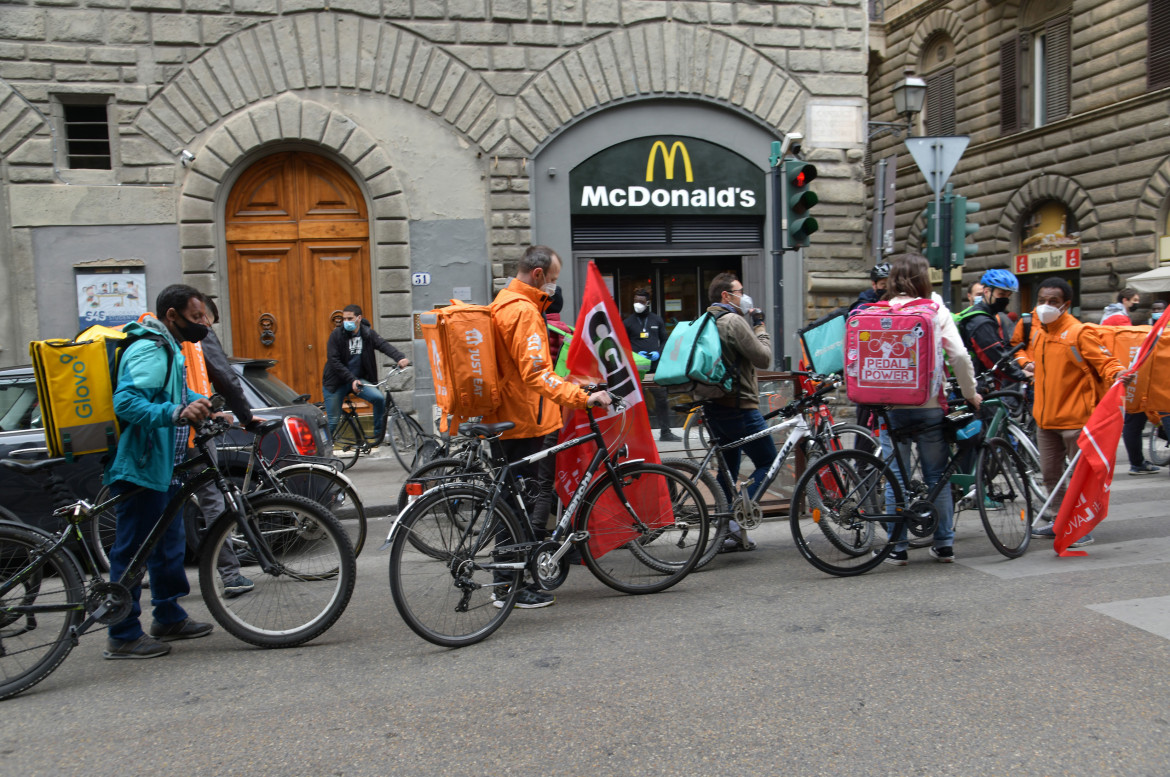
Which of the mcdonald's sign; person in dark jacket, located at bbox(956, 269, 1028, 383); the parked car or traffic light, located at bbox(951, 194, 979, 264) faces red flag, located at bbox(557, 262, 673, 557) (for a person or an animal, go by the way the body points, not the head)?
the mcdonald's sign

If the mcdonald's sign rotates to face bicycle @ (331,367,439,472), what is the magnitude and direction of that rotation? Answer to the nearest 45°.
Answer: approximately 45° to its right

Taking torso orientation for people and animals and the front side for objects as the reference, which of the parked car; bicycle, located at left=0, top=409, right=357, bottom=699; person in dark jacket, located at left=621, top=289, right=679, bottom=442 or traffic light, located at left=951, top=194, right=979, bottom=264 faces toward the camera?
the person in dark jacket

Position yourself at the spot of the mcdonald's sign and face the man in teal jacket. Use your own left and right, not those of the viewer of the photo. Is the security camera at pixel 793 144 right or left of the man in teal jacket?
left

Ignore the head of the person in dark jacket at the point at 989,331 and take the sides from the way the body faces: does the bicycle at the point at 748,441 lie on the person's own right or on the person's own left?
on the person's own right

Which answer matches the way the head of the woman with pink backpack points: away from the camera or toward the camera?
away from the camera

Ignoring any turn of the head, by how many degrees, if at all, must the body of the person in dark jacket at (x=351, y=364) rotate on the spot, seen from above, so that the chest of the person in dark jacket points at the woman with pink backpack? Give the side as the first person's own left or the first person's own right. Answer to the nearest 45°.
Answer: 0° — they already face them

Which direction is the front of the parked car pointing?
to the viewer's left

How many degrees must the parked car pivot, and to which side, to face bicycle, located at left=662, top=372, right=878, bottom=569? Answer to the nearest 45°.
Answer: approximately 135° to its left

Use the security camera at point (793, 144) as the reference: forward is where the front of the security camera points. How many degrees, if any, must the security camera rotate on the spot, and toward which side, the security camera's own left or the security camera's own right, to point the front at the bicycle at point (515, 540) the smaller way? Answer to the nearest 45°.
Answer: approximately 45° to the security camera's own right

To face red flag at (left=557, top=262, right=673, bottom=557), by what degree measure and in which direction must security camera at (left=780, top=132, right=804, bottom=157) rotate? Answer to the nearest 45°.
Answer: approximately 45° to its right

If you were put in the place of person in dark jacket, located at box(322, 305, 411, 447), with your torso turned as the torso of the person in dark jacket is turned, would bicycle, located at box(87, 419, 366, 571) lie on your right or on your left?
on your right
